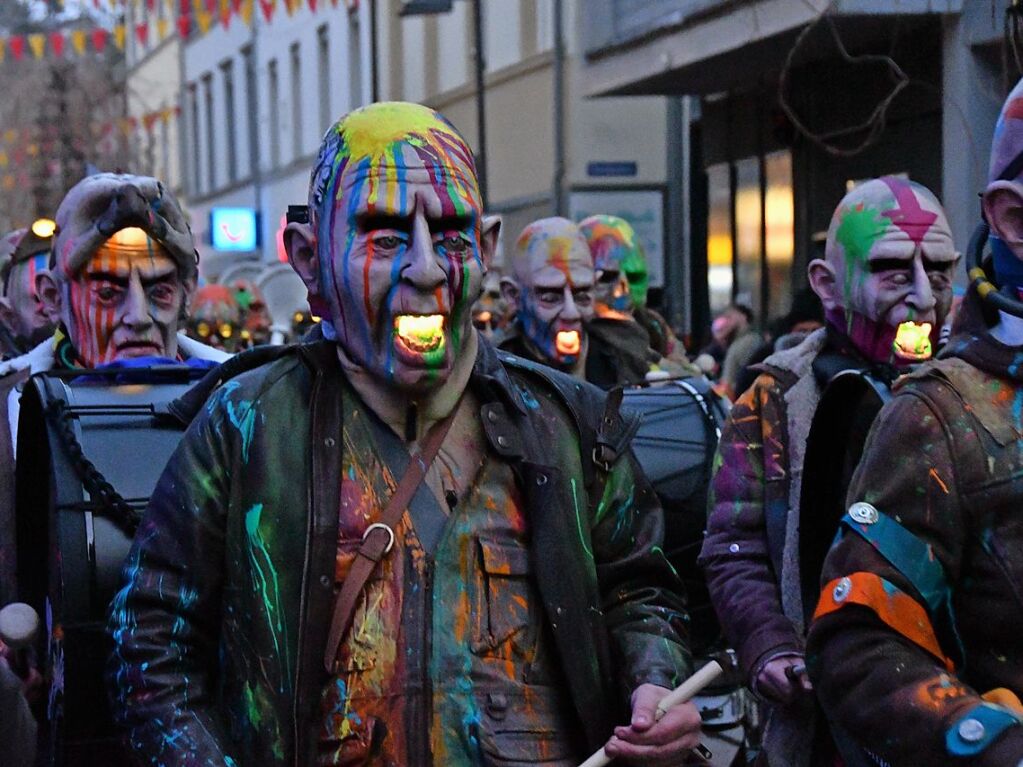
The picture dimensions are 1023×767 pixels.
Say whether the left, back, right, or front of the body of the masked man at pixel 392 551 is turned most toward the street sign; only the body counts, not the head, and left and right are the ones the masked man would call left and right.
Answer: back

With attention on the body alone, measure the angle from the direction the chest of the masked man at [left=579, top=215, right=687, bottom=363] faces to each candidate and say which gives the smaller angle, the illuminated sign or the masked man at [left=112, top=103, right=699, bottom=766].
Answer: the masked man

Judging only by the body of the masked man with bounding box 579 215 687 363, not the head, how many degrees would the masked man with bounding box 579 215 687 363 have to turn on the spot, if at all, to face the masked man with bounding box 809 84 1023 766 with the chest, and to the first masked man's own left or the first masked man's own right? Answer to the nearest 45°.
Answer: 0° — they already face them

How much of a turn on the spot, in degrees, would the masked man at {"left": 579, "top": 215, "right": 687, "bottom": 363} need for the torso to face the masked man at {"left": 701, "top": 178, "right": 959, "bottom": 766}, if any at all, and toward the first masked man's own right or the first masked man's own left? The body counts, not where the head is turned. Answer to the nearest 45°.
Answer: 0° — they already face them

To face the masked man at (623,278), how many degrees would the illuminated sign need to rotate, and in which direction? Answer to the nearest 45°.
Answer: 0° — it already faces them

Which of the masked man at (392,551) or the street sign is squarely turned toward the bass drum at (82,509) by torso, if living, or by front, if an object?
the street sign

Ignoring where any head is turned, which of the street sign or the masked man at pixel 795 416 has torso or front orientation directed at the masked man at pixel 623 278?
the street sign

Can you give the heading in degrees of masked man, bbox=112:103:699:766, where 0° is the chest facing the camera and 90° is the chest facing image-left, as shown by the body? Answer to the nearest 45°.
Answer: approximately 0°

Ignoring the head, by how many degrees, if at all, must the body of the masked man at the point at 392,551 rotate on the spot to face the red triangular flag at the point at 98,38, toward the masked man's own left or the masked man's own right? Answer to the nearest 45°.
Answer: approximately 180°

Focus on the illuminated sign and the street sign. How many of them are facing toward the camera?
2
